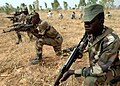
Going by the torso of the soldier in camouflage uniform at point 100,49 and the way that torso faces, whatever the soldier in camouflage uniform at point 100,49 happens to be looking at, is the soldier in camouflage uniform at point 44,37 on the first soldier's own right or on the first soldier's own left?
on the first soldier's own right

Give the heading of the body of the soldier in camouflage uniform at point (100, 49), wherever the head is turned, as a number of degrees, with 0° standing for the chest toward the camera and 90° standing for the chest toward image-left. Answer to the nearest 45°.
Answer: approximately 45°
